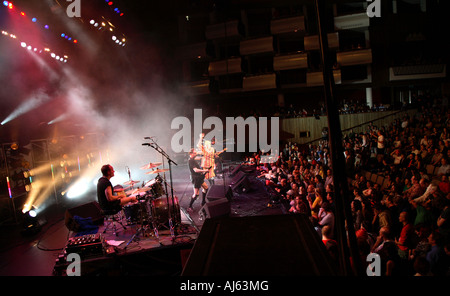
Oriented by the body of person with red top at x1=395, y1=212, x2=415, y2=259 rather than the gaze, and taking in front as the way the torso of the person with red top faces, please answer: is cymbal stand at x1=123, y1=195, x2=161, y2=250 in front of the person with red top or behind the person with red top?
in front

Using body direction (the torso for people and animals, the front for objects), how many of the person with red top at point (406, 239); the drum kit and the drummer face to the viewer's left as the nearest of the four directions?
1

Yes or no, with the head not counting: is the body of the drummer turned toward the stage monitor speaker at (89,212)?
no

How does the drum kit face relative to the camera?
to the viewer's right

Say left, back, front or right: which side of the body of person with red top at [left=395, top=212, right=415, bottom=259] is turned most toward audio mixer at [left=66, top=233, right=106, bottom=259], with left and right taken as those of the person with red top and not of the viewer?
front

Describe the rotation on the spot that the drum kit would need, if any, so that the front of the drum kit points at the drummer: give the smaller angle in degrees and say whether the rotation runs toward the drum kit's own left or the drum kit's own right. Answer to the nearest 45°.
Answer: approximately 180°

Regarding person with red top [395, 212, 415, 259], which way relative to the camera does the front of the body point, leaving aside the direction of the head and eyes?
to the viewer's left

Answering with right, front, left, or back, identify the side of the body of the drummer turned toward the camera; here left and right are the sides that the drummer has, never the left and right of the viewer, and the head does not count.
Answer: right

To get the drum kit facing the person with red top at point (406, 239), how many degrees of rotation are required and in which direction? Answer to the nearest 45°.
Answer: approximately 45° to its right

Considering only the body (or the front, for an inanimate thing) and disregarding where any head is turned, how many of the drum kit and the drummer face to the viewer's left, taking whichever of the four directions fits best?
0

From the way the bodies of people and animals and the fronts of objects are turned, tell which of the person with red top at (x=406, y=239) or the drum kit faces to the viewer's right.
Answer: the drum kit

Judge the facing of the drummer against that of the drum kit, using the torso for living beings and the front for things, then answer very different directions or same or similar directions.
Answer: same or similar directions

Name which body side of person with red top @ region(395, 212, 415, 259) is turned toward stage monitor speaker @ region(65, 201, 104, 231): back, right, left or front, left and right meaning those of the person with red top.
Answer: front

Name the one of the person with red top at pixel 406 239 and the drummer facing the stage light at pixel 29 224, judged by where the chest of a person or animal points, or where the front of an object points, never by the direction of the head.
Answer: the person with red top

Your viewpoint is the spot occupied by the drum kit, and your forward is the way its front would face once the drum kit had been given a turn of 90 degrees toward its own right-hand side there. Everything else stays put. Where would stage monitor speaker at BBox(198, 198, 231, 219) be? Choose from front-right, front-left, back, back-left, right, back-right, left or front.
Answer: left

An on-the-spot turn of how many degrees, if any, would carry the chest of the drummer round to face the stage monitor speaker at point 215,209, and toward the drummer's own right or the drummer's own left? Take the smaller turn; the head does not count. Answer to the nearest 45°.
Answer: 0° — they already face it
